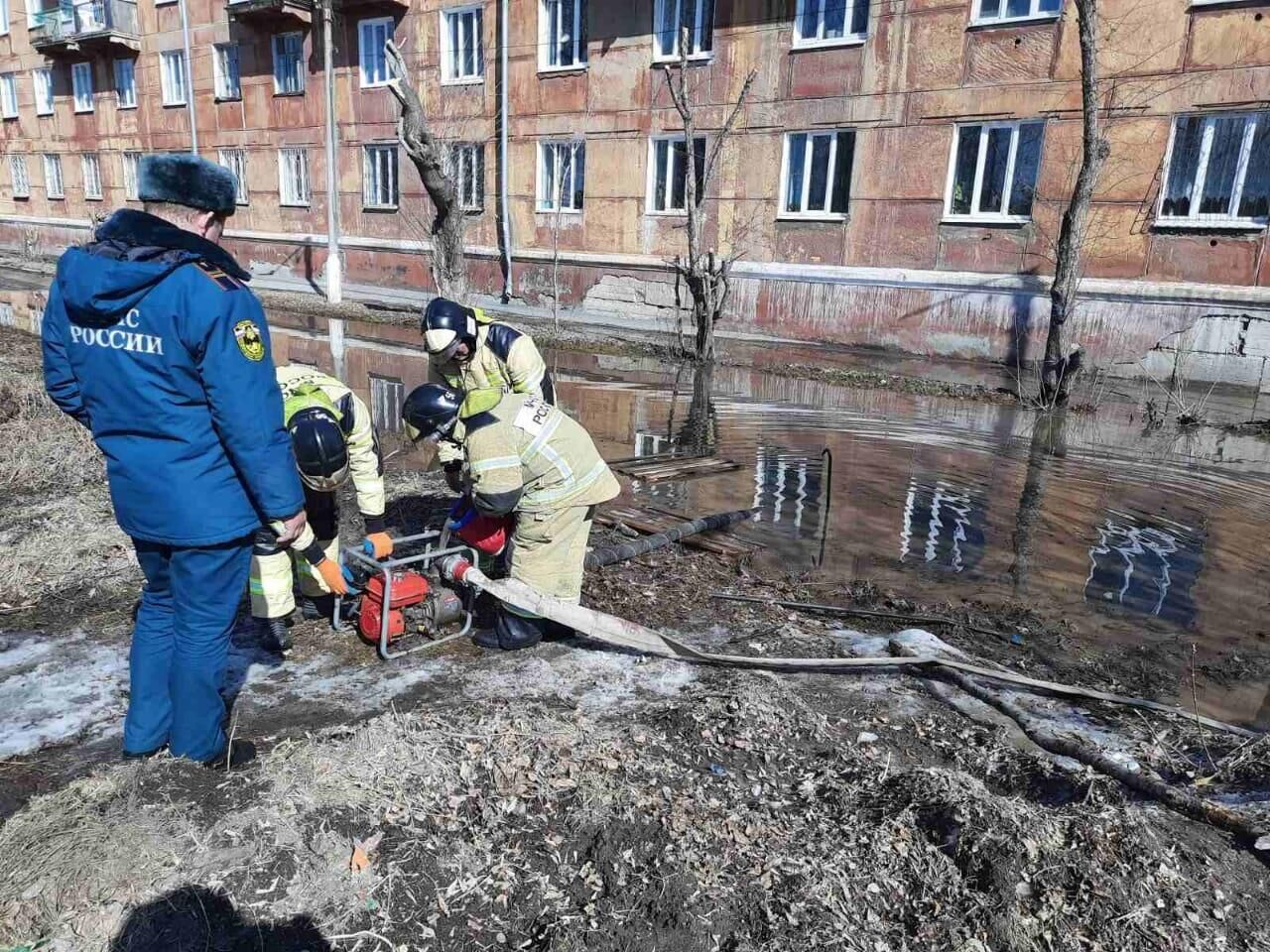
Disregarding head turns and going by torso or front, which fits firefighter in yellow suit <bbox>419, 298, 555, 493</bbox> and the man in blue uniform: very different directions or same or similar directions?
very different directions

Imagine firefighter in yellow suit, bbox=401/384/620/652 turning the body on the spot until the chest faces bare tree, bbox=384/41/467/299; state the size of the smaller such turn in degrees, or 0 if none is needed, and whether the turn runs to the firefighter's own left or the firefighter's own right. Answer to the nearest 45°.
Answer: approximately 90° to the firefighter's own right

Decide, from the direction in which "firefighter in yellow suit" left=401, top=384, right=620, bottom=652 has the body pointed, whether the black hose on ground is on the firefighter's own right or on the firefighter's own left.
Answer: on the firefighter's own right

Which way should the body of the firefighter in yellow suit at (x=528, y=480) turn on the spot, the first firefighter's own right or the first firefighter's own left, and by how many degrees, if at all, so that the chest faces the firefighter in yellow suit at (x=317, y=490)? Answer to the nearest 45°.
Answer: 0° — they already face them

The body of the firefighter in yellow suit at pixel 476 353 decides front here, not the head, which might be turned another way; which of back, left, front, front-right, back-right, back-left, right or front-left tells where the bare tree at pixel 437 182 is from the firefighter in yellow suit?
back-right

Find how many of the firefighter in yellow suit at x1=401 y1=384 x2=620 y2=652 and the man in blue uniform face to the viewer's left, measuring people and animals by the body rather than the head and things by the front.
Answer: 1

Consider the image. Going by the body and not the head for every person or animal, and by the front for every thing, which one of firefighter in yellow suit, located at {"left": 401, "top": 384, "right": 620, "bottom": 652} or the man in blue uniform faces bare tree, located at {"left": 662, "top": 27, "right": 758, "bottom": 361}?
the man in blue uniform

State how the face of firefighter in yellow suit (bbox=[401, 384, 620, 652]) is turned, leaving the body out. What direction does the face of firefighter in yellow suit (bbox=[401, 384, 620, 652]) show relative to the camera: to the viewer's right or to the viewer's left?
to the viewer's left

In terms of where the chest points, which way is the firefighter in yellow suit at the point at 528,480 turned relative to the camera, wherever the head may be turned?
to the viewer's left
